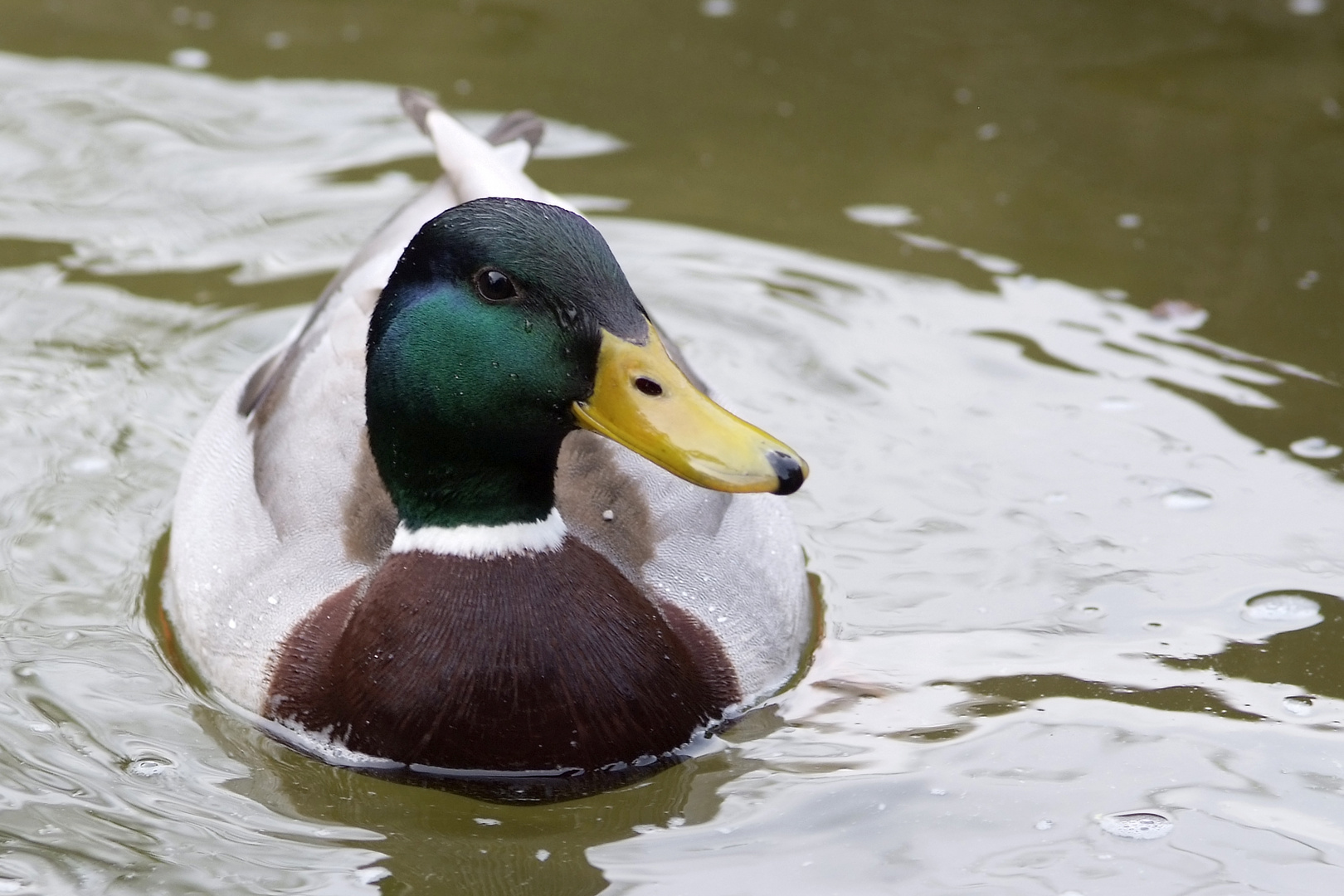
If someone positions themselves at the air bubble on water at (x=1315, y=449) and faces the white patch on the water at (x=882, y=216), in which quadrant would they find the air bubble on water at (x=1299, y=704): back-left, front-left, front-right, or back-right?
back-left

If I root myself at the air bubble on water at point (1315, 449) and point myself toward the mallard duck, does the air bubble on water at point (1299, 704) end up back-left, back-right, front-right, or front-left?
front-left

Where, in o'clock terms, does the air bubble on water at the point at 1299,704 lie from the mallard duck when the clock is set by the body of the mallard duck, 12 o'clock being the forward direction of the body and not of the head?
The air bubble on water is roughly at 9 o'clock from the mallard duck.

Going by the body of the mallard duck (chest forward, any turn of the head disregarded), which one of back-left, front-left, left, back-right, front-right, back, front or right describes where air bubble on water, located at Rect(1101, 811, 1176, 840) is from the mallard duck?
left

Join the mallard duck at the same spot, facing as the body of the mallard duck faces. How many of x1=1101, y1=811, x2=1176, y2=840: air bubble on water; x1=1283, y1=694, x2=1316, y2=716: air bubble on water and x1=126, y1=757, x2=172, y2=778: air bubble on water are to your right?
1

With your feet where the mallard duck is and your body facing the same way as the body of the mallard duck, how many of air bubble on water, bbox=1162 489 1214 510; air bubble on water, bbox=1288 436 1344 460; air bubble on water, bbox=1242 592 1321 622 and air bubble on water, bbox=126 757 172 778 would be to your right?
1

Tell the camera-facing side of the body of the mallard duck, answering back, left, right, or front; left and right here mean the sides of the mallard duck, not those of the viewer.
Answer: front

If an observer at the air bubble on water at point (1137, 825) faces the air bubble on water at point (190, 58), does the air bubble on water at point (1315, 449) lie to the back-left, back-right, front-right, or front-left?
front-right

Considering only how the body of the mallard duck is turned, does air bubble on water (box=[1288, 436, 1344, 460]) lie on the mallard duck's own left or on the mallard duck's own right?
on the mallard duck's own left

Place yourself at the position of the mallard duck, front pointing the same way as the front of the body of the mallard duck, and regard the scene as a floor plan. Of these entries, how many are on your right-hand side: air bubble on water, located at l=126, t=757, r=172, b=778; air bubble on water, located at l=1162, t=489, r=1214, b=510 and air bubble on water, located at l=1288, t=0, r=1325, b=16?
1

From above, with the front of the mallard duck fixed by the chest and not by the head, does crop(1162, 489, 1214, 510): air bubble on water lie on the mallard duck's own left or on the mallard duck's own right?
on the mallard duck's own left

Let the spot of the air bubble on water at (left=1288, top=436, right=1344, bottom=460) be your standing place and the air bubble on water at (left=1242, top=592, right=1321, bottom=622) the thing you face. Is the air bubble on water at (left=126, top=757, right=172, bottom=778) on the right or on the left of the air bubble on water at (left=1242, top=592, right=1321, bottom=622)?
right
